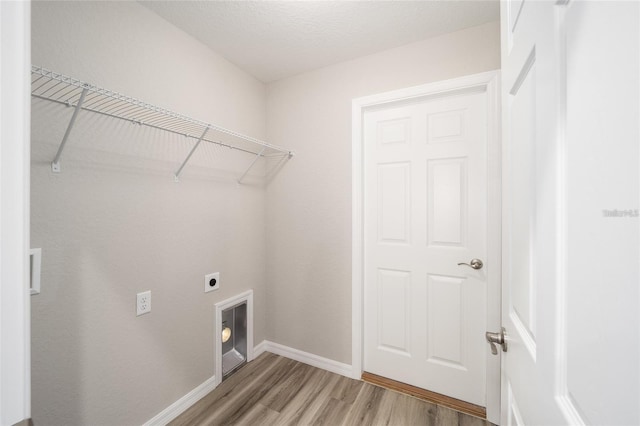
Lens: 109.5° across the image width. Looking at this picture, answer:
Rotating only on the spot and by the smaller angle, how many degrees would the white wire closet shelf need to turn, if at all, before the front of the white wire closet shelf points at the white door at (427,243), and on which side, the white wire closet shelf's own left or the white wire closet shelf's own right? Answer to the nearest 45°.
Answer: approximately 45° to the white wire closet shelf's own left

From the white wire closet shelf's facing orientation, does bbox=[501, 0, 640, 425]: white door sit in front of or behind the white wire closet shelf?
in front
